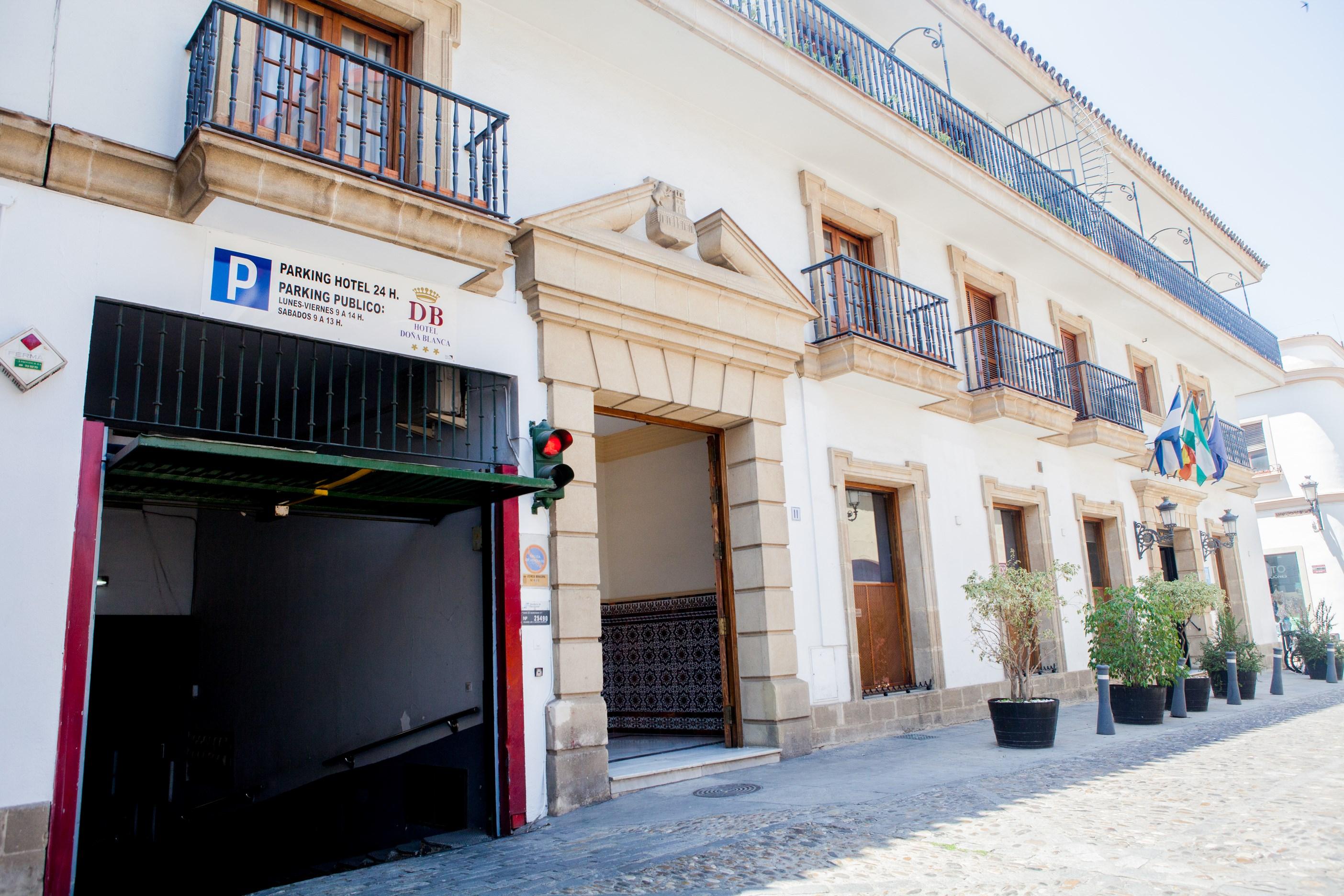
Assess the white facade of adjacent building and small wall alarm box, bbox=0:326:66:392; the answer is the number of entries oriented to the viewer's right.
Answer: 0

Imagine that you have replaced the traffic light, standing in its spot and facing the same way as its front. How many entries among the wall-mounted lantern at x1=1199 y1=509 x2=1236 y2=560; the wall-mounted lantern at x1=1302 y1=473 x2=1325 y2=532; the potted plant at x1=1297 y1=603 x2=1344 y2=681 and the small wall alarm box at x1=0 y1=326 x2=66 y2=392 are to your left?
3

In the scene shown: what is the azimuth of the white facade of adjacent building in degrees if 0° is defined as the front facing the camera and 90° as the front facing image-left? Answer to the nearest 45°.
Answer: approximately 45°

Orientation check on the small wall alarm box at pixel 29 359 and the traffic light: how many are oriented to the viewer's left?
0

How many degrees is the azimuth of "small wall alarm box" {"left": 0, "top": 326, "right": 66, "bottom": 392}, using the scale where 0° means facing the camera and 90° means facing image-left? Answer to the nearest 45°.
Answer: approximately 0°

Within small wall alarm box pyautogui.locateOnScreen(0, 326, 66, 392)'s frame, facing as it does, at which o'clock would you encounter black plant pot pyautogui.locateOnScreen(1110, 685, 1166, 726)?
The black plant pot is roughly at 9 o'clock from the small wall alarm box.

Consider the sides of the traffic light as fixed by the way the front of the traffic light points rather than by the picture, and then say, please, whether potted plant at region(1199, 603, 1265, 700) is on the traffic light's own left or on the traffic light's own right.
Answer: on the traffic light's own left

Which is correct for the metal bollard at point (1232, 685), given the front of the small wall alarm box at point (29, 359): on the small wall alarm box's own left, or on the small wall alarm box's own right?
on the small wall alarm box's own left

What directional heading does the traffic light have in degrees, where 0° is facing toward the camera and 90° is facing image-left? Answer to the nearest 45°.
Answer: approximately 315°

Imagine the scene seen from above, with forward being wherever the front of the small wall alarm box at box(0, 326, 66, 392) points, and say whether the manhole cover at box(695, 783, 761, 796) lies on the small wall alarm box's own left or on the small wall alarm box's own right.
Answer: on the small wall alarm box's own left

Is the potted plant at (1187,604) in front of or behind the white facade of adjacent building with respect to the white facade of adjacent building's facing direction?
in front

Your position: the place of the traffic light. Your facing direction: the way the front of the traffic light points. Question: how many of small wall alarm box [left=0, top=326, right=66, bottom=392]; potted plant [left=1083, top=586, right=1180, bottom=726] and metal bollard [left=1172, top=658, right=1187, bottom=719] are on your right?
1

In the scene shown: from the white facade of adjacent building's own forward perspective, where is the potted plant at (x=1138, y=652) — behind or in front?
in front

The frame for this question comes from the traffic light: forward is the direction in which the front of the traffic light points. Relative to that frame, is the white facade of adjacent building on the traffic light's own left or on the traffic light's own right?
on the traffic light's own left

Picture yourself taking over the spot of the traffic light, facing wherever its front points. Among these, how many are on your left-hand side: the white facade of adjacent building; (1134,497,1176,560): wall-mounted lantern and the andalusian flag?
3
